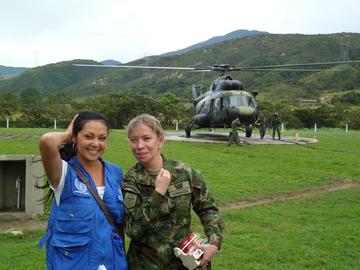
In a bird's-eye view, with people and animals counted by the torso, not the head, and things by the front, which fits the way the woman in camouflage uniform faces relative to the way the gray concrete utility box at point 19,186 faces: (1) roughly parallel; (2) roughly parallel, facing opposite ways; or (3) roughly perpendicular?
roughly parallel

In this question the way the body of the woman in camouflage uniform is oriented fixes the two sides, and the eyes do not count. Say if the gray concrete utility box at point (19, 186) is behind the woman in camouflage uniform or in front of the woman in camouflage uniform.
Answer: behind

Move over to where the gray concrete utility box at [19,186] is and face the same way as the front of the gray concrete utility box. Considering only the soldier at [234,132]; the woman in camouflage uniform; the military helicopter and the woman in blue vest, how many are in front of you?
2

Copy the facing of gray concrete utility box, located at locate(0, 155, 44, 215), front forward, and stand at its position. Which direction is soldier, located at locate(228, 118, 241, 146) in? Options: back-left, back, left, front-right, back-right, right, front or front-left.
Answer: back-left

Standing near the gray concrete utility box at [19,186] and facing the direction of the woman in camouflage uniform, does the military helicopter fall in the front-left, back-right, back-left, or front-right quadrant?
back-left

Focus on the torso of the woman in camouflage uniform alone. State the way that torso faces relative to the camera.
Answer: toward the camera

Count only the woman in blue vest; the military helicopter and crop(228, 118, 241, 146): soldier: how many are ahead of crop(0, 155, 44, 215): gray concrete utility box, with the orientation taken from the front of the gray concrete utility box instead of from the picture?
1

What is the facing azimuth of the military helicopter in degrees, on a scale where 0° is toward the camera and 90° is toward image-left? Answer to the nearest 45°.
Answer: approximately 315°

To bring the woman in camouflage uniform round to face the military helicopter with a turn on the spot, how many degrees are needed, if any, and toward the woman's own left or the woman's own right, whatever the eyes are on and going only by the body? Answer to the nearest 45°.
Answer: approximately 180°

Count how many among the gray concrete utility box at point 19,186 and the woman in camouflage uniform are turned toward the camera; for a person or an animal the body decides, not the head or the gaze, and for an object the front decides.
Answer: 2

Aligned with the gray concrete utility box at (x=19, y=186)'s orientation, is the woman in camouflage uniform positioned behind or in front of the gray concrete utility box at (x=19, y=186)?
in front

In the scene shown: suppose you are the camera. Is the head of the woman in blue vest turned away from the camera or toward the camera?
toward the camera

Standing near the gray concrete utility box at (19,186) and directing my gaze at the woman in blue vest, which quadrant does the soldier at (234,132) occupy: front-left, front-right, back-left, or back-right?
back-left

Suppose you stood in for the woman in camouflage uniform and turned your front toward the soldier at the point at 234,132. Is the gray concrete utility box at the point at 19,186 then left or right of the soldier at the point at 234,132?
left

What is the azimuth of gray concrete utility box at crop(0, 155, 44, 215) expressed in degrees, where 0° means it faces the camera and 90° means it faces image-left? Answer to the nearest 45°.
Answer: approximately 0°

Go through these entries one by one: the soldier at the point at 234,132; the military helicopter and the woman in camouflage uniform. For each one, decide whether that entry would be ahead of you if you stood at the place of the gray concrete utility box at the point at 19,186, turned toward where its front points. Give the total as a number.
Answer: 1

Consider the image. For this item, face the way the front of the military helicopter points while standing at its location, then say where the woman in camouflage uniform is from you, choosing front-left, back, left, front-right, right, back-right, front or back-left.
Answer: front-right
